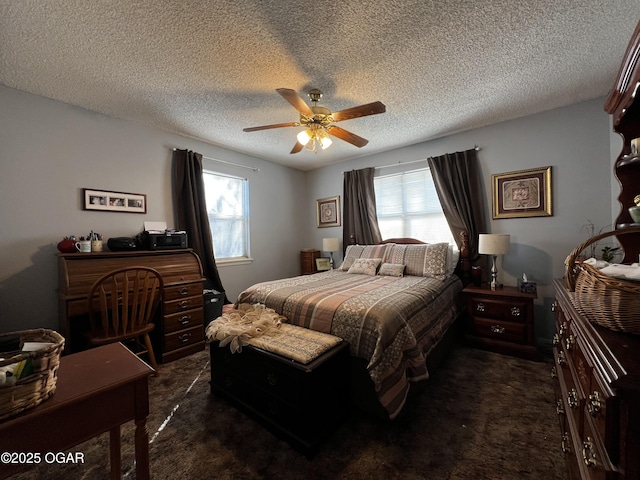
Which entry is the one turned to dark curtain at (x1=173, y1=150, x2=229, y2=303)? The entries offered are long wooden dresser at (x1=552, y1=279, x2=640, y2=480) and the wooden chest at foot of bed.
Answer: the long wooden dresser

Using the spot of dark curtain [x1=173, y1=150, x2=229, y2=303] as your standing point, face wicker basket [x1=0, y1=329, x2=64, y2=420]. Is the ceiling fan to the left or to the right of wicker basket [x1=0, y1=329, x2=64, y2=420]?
left

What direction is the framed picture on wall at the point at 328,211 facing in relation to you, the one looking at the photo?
facing the viewer and to the left of the viewer

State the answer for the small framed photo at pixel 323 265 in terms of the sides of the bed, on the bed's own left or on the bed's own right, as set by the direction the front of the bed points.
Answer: on the bed's own right

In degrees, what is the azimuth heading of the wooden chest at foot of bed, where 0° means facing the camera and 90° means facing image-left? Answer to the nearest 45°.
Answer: approximately 45°

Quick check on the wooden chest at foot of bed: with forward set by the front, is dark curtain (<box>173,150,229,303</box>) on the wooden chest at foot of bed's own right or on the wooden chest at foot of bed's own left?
on the wooden chest at foot of bed's own right

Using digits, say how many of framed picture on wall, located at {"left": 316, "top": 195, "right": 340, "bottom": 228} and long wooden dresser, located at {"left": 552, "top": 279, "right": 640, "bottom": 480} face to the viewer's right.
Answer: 0

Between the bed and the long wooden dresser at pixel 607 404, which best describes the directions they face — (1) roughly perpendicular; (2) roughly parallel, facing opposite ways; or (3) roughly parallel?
roughly perpendicular

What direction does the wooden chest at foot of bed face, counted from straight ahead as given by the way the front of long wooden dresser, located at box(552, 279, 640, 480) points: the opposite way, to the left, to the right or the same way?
to the left

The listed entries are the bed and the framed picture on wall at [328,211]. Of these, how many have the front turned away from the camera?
0

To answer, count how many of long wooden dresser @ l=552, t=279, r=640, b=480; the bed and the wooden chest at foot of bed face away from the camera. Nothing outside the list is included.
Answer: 0

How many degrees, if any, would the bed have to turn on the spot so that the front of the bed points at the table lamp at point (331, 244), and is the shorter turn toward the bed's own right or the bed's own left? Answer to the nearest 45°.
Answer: approximately 135° to the bed's own right

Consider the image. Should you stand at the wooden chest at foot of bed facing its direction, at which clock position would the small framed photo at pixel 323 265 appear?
The small framed photo is roughly at 5 o'clock from the wooden chest at foot of bed.

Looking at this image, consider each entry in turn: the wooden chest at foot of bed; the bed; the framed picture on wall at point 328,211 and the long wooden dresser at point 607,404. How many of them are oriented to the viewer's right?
0

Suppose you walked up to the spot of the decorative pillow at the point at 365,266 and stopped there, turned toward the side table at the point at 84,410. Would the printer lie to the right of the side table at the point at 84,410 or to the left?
right

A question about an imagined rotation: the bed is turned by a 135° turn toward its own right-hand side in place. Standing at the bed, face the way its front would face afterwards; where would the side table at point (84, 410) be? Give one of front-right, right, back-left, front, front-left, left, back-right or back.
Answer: back-left

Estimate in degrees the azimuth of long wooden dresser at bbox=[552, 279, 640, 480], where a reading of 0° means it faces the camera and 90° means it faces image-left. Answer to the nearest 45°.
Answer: approximately 90°

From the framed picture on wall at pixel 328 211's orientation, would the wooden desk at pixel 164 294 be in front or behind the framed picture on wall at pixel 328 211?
in front

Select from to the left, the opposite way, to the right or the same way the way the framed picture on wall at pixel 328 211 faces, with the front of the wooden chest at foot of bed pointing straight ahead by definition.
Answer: the same way

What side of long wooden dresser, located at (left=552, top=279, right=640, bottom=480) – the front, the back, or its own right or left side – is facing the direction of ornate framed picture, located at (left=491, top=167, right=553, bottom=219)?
right

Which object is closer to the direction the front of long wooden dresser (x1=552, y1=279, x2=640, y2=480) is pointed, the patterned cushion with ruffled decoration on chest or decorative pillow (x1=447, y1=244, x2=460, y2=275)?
the patterned cushion with ruffled decoration on chest

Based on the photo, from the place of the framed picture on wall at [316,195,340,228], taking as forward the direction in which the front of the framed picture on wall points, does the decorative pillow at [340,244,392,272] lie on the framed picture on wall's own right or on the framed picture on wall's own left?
on the framed picture on wall's own left
